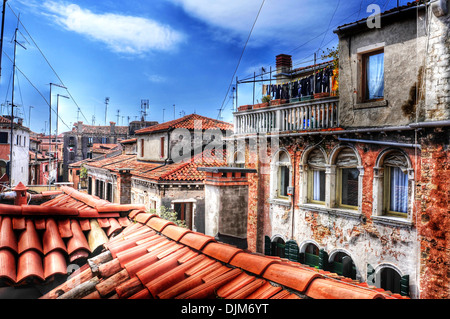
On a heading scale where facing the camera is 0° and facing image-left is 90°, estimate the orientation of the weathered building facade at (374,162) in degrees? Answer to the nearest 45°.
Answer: approximately 45°

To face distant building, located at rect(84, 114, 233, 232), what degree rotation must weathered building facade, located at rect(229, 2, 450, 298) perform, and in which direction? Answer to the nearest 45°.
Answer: approximately 90° to its right

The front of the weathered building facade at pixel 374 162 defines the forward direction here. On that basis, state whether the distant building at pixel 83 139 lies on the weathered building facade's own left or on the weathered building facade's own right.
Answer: on the weathered building facade's own right
